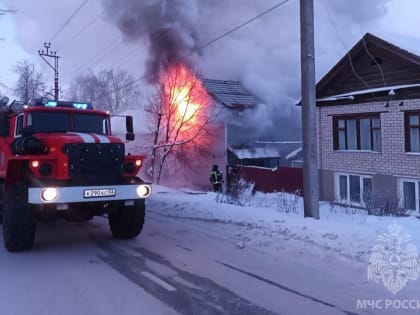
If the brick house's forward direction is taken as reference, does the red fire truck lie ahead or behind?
ahead

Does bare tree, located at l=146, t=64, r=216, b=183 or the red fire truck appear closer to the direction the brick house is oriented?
the red fire truck

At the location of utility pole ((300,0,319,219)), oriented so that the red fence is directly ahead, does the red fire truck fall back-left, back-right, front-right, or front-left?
back-left

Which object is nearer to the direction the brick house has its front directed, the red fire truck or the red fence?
the red fire truck

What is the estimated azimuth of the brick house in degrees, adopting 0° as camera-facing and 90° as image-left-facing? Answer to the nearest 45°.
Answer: approximately 45°

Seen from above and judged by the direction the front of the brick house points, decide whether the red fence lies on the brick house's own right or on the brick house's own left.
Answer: on the brick house's own right
